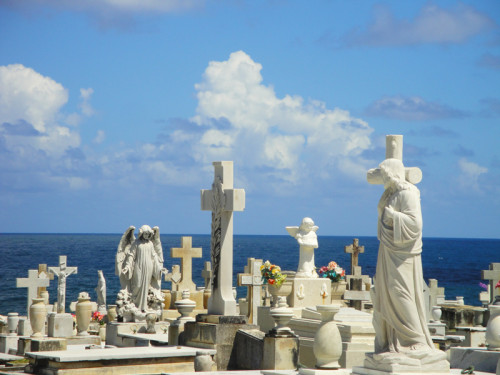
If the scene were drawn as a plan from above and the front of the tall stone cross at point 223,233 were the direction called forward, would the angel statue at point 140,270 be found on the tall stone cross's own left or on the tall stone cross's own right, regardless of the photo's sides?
on the tall stone cross's own right

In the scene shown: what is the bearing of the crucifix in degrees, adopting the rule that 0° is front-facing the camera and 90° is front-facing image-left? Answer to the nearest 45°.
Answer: approximately 0°

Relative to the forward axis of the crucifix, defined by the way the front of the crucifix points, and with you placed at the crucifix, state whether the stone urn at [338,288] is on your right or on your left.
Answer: on your left

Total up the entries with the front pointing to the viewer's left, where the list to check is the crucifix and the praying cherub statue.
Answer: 0

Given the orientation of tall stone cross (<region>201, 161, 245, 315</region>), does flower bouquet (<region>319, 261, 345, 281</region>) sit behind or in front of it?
behind

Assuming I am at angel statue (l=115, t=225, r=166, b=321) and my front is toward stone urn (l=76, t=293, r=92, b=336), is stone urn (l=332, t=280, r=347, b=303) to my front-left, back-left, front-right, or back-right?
back-left

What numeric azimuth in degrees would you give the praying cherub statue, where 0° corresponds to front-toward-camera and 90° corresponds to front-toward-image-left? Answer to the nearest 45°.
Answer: approximately 315°

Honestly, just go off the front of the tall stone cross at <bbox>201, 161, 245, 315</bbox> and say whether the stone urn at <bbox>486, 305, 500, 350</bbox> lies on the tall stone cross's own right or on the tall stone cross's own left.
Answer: on the tall stone cross's own left

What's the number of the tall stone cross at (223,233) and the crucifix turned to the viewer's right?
0

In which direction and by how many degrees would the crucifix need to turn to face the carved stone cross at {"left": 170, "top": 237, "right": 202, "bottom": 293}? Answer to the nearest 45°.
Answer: approximately 90° to its left

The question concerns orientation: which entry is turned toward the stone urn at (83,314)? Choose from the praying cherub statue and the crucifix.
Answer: the crucifix

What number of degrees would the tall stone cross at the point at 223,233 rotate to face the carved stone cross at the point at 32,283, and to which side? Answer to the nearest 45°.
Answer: approximately 90° to its right
